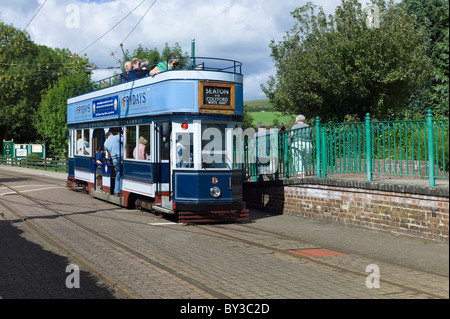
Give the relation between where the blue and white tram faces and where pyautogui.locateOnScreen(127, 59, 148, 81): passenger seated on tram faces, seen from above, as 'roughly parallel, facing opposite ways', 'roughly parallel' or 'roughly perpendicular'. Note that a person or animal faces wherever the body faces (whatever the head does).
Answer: roughly parallel

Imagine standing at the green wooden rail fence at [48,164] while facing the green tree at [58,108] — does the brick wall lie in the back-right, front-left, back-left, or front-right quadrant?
back-right

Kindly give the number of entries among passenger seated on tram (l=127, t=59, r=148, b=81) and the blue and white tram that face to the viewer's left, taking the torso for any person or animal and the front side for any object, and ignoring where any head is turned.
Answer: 0

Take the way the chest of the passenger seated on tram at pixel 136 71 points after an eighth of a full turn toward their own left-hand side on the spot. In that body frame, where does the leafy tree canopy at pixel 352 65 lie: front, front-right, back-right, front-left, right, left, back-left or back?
front-left

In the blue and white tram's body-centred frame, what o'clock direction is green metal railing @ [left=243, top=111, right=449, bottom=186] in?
The green metal railing is roughly at 11 o'clock from the blue and white tram.

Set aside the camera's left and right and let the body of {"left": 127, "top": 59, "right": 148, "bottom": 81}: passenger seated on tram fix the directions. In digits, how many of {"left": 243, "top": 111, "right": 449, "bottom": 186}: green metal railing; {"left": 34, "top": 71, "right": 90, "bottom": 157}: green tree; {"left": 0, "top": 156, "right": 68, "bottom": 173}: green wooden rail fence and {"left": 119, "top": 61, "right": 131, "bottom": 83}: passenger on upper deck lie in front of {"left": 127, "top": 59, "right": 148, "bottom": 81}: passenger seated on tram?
1

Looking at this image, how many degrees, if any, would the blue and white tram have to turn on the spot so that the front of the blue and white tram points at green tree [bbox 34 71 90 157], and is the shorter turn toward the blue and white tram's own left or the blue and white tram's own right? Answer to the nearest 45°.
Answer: approximately 135° to the blue and white tram's own left

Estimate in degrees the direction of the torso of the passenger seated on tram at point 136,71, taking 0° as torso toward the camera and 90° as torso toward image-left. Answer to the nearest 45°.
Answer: approximately 315°

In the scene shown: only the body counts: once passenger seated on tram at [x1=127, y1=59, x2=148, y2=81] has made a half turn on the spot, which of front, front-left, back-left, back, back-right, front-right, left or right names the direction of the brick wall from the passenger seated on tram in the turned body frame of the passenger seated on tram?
back

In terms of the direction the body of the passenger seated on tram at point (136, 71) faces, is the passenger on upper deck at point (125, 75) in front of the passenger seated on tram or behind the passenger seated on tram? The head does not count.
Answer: behind

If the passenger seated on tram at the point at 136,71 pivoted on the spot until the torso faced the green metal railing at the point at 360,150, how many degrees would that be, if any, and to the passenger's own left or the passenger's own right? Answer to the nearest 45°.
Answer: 0° — they already face it

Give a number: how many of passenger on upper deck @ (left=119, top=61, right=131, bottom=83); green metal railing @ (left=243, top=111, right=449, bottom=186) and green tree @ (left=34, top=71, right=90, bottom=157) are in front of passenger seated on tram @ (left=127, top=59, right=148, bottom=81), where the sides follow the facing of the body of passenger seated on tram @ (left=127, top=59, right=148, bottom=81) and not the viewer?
1
